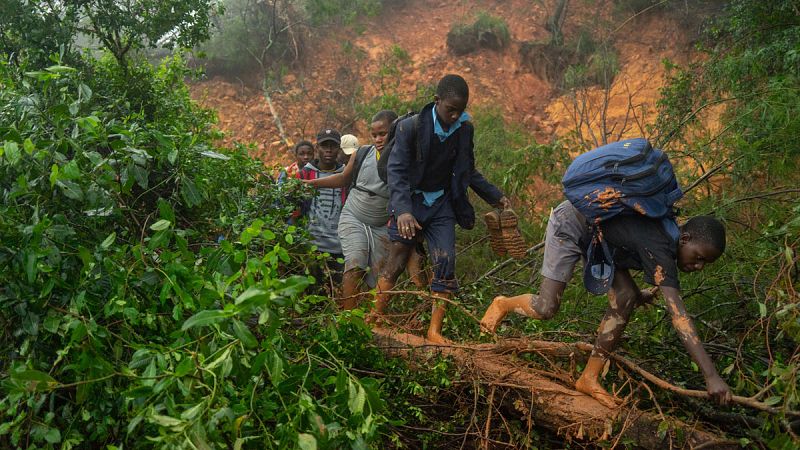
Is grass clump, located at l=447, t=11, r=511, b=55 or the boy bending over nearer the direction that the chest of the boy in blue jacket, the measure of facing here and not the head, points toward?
the boy bending over

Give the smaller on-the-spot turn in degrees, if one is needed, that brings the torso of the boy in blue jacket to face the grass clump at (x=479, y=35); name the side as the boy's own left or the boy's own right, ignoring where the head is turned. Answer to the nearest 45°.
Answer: approximately 135° to the boy's own left

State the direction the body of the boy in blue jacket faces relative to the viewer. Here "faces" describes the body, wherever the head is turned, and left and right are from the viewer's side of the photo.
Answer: facing the viewer and to the right of the viewer

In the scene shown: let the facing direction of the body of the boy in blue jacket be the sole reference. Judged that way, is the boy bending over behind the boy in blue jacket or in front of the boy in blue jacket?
in front

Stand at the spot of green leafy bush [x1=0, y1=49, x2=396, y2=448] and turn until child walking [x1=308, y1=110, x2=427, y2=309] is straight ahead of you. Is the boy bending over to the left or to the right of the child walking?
right

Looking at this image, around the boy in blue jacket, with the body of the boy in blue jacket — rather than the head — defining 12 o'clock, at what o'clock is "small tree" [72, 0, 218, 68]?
The small tree is roughly at 6 o'clock from the boy in blue jacket.

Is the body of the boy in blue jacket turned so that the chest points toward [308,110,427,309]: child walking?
no

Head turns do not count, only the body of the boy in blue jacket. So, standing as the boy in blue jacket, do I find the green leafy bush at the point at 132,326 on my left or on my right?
on my right

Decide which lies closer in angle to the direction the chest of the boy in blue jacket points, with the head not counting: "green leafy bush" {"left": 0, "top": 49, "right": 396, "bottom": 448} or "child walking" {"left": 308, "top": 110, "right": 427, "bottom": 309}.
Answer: the green leafy bush

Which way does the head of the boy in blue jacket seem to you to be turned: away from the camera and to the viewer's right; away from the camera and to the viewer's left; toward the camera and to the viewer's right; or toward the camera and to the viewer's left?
toward the camera and to the viewer's right
